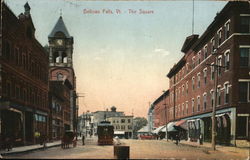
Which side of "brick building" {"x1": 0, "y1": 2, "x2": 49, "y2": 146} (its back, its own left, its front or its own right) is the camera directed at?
right

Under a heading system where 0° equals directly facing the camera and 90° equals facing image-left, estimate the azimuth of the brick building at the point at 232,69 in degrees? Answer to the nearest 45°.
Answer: approximately 90°

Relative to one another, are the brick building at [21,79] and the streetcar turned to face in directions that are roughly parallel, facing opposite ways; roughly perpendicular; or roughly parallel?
roughly perpendicular

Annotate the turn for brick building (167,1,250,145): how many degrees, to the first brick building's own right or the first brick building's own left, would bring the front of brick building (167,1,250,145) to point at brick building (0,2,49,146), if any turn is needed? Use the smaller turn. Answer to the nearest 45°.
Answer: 0° — it already faces it
